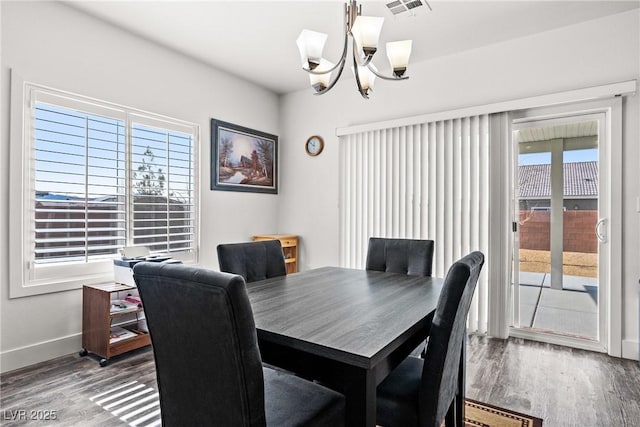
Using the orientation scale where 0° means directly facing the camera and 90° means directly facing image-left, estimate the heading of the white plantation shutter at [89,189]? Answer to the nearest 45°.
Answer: approximately 315°

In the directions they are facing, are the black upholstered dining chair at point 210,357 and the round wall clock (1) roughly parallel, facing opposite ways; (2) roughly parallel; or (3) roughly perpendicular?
roughly parallel, facing opposite ways

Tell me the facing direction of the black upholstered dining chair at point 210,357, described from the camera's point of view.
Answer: facing away from the viewer and to the right of the viewer

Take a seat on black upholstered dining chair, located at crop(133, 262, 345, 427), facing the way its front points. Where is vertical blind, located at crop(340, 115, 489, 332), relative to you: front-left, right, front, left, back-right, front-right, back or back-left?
front

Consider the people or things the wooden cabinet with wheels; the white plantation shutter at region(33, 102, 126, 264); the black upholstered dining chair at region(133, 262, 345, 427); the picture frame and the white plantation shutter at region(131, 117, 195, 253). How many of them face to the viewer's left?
0

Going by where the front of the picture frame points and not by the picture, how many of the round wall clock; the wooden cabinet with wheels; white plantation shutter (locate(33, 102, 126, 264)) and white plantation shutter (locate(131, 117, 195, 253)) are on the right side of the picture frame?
3

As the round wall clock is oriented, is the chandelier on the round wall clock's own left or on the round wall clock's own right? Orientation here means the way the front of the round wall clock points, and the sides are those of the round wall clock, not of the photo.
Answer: on the round wall clock's own left

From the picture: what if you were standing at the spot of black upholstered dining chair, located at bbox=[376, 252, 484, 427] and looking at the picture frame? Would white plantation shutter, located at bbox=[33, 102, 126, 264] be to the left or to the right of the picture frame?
left

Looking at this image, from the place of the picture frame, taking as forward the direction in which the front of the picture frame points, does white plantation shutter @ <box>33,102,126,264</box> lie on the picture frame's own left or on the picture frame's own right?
on the picture frame's own right

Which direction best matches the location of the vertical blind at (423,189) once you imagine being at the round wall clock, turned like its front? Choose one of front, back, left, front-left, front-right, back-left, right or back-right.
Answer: left

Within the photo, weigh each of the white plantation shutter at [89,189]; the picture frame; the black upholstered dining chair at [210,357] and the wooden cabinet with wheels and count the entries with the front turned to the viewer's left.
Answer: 0

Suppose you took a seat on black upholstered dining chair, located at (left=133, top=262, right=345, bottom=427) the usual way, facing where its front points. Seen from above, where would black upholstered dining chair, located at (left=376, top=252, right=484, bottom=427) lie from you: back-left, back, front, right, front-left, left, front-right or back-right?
front-right

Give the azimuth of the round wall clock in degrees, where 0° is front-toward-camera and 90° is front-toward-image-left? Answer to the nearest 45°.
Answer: approximately 45°

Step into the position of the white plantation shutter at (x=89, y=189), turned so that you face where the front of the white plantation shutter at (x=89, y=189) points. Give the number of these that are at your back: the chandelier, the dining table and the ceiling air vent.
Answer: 0

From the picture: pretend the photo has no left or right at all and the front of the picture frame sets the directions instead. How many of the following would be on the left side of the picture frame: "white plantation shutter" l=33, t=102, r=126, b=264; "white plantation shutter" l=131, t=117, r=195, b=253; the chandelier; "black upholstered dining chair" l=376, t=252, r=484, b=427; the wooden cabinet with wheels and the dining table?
0

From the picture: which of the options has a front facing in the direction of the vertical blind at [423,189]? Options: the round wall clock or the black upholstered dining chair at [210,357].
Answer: the black upholstered dining chair

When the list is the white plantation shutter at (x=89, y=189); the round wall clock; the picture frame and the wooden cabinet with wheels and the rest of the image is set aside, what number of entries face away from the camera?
0

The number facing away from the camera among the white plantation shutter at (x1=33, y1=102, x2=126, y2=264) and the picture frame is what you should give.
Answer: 0

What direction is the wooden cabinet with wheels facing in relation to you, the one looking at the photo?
facing the viewer and to the right of the viewer

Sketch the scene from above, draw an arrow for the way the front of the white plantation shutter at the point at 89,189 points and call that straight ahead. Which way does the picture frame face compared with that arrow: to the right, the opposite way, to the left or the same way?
the same way
